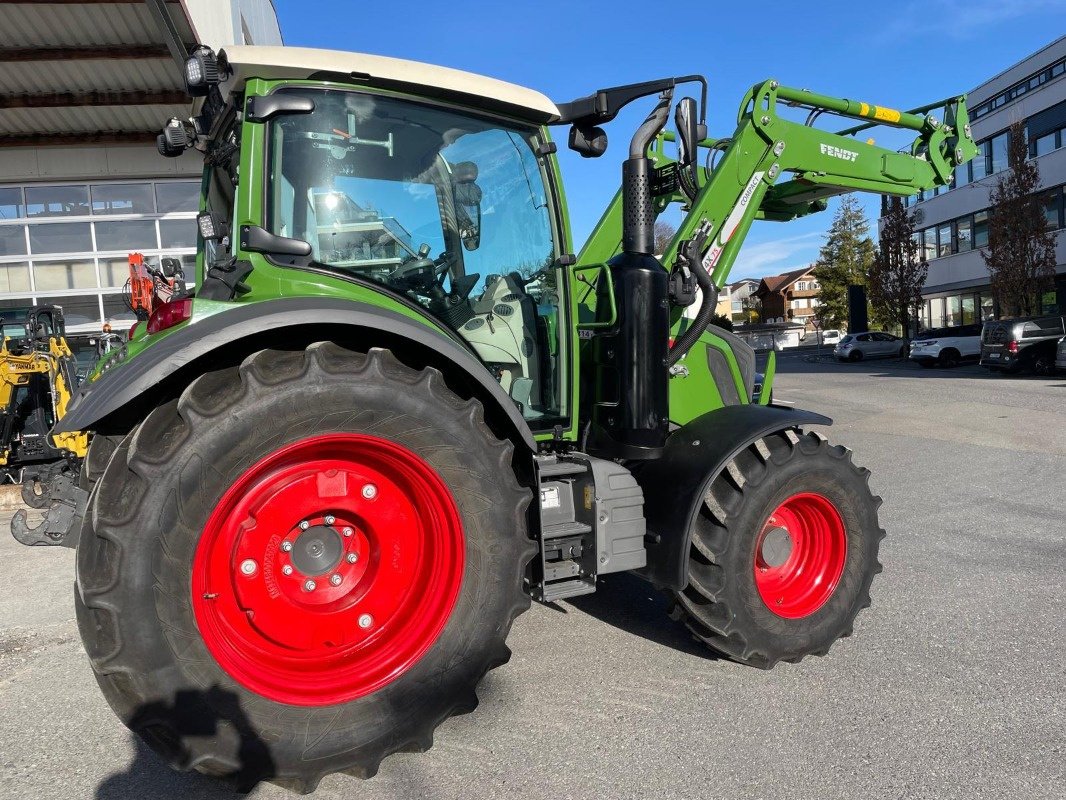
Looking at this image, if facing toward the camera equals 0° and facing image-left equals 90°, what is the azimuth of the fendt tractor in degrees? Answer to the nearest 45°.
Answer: approximately 225°

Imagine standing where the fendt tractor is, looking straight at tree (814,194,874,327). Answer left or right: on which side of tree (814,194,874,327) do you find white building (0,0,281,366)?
left

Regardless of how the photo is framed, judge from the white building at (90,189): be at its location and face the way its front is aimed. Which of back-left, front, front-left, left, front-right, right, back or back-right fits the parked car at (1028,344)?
left

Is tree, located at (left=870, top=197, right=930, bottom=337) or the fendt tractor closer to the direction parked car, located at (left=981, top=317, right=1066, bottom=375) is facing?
the tree

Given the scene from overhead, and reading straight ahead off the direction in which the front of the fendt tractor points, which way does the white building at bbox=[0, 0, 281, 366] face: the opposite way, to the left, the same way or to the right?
to the right

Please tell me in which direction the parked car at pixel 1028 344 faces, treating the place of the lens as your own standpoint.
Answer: facing away from the viewer and to the right of the viewer

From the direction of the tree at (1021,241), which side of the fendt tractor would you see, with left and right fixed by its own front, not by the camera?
front

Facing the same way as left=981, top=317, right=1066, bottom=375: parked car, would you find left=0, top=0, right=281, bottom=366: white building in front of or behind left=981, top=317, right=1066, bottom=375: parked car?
behind

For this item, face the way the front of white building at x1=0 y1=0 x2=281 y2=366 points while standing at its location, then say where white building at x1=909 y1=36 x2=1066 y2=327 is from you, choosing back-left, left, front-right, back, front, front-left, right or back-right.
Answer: left
